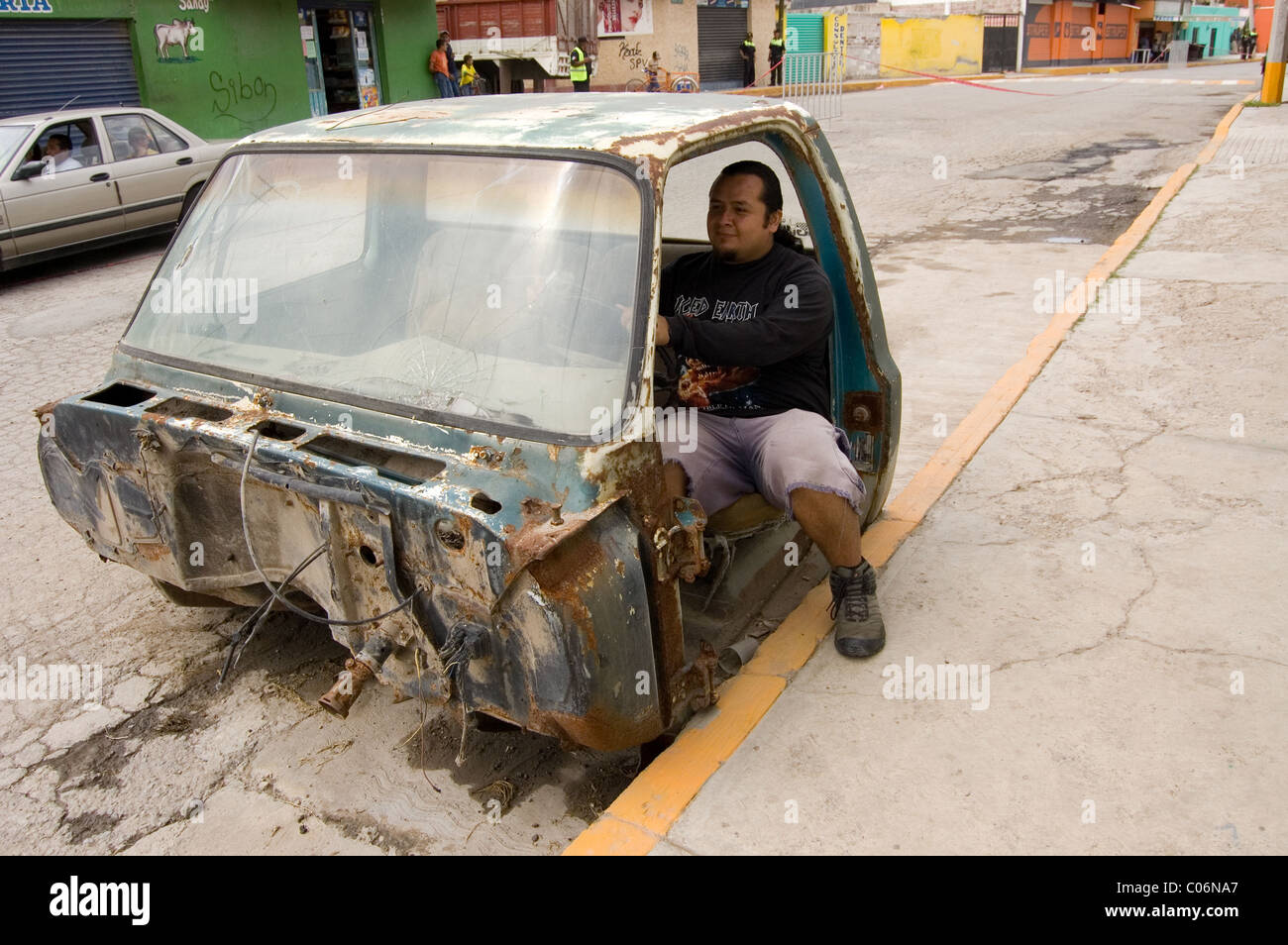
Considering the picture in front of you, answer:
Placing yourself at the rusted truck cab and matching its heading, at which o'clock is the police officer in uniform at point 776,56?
The police officer in uniform is roughly at 5 o'clock from the rusted truck cab.

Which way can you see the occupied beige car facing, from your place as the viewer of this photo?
facing the viewer and to the left of the viewer

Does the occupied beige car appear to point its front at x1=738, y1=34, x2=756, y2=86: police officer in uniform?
no

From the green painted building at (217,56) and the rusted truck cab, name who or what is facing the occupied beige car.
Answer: the green painted building

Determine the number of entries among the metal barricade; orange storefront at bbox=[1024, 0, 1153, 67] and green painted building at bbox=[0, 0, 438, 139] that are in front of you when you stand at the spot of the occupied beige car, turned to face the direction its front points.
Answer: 0

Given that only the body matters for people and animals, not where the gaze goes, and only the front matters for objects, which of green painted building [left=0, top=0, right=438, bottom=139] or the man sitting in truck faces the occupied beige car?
the green painted building

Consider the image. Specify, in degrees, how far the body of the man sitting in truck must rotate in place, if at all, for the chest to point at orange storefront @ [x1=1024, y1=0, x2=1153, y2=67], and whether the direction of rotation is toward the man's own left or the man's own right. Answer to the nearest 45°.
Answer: approximately 135° to the man's own right

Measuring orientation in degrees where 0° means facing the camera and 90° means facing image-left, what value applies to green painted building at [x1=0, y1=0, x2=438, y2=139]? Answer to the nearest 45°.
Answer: approximately 0°

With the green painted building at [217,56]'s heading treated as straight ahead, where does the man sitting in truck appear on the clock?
The man sitting in truck is roughly at 12 o'clock from the green painted building.

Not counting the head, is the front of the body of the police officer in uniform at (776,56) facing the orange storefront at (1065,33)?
no

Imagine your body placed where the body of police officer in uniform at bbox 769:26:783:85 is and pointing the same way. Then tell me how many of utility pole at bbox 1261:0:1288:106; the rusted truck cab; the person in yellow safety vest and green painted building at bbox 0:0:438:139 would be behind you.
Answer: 0

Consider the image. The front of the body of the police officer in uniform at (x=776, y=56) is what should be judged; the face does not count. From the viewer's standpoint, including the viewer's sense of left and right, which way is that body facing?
facing the viewer

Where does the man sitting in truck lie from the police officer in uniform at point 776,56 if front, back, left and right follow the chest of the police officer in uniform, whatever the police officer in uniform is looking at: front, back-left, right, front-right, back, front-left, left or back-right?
front

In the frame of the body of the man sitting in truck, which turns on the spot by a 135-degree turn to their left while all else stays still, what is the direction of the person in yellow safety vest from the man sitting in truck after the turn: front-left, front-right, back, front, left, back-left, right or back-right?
left
